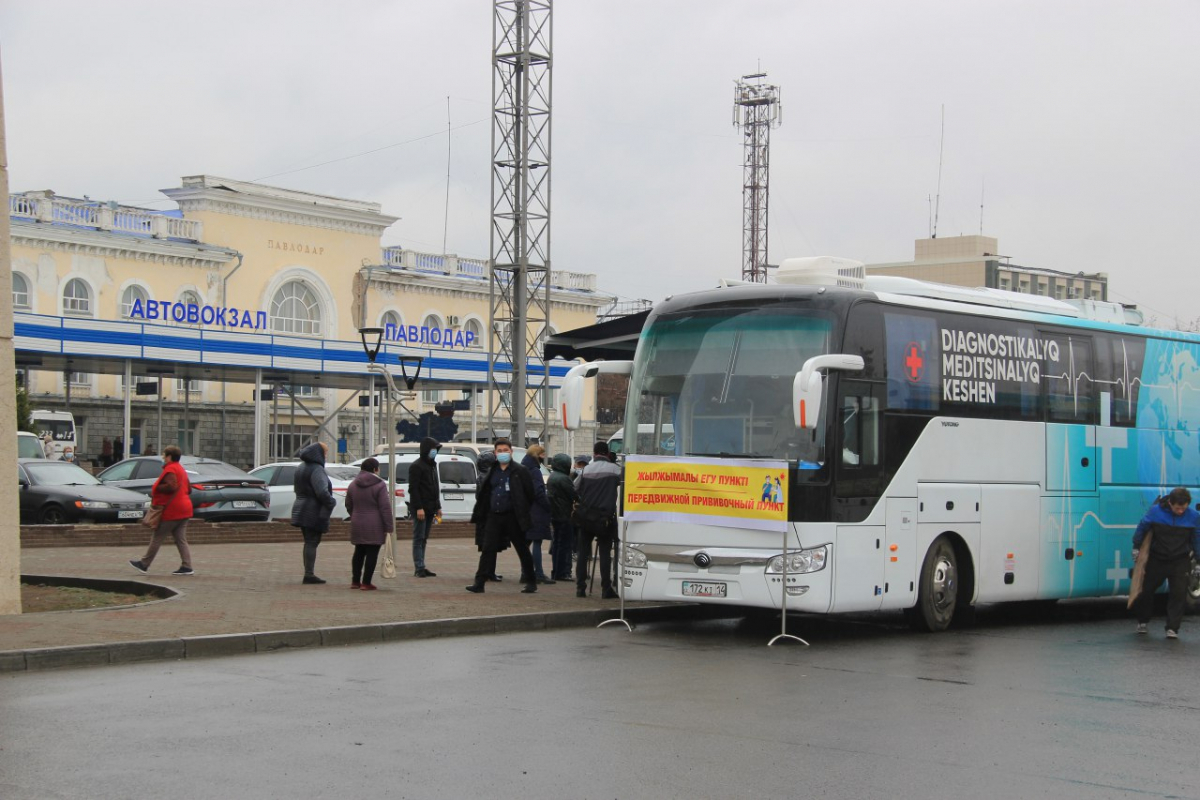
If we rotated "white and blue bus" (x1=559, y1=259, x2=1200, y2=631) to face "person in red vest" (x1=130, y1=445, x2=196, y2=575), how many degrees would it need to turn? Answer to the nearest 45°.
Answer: approximately 45° to its right

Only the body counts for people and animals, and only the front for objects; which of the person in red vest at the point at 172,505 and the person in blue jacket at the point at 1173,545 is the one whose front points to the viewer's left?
the person in red vest

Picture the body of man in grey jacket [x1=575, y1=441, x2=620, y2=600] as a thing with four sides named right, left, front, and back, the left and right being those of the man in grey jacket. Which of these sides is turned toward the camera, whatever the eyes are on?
back

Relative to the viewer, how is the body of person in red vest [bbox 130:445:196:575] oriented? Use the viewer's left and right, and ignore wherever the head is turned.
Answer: facing to the left of the viewer

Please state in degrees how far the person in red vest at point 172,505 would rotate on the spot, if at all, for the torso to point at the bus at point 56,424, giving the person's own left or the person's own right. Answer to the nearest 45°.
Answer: approximately 90° to the person's own right

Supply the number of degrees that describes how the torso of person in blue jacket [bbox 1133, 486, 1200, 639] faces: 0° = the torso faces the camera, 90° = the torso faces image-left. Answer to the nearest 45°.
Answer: approximately 0°
